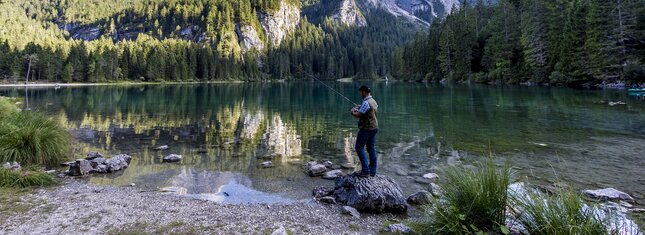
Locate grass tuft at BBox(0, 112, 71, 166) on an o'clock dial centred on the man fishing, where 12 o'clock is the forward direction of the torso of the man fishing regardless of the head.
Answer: The grass tuft is roughly at 11 o'clock from the man fishing.

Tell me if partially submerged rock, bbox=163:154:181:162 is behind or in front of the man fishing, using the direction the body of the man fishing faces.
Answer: in front

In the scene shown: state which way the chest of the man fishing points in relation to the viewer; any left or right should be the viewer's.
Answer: facing away from the viewer and to the left of the viewer

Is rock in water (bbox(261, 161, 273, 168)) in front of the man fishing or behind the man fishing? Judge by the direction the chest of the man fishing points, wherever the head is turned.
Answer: in front

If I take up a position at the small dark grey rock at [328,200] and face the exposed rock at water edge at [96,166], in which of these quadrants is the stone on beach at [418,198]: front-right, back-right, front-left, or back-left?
back-right

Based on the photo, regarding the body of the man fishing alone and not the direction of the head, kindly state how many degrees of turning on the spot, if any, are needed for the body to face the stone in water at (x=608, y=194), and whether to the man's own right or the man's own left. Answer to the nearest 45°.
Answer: approximately 135° to the man's own right

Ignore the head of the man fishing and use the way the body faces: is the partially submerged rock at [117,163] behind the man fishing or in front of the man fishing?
in front
